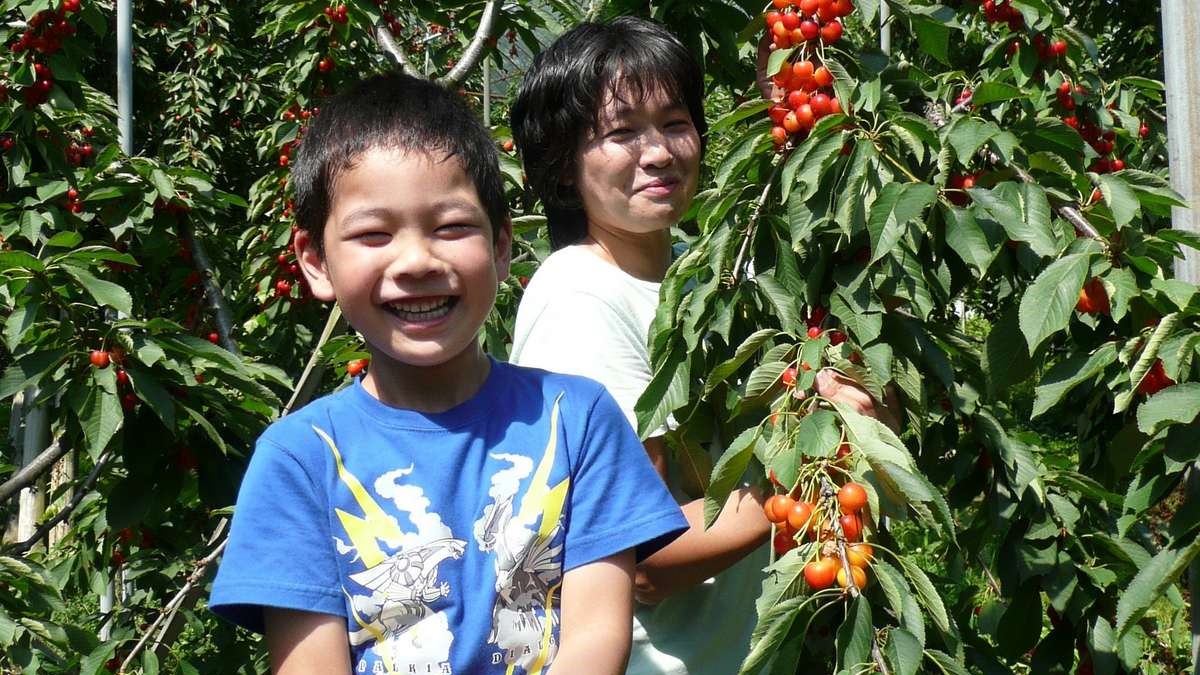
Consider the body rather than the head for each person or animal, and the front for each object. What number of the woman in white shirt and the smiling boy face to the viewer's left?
0

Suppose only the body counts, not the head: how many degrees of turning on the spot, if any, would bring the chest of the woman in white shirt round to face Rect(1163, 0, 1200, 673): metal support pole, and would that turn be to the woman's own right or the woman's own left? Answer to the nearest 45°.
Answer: approximately 45° to the woman's own left

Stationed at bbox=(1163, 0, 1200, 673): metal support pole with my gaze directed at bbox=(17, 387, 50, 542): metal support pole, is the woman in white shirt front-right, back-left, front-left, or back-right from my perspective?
front-left

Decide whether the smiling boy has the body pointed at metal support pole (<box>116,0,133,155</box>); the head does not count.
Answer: no

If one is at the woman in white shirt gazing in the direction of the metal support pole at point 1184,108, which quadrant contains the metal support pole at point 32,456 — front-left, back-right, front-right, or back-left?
back-left

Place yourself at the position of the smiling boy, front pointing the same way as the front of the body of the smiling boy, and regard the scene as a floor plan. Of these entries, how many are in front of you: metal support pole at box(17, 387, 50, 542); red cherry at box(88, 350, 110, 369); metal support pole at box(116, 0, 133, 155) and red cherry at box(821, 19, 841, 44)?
0

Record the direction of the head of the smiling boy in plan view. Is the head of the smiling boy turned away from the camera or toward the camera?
toward the camera

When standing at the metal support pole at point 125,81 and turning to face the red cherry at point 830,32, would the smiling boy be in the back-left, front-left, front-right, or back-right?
front-right

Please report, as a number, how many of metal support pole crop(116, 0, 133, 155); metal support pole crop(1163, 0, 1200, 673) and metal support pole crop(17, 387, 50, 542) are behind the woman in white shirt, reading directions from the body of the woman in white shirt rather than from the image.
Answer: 2

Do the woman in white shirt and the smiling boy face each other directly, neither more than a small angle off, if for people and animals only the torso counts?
no

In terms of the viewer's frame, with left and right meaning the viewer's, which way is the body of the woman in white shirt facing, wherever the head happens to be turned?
facing the viewer and to the right of the viewer

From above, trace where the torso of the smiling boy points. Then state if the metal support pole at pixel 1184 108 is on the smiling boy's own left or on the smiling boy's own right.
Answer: on the smiling boy's own left

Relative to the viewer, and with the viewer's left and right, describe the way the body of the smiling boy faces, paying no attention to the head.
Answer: facing the viewer

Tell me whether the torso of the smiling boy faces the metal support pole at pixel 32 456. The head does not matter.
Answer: no
